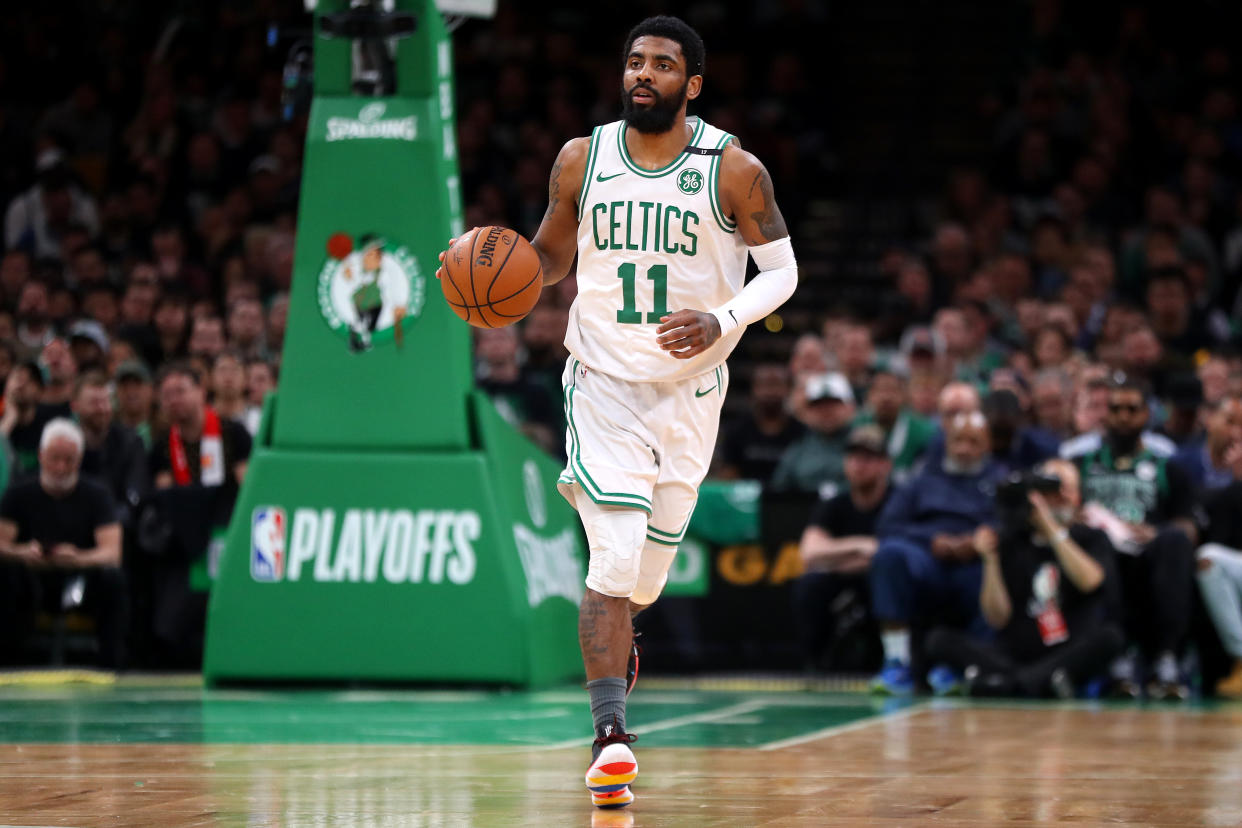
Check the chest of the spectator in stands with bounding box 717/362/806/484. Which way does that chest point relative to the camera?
toward the camera

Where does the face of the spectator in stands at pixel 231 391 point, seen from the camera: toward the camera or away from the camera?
toward the camera

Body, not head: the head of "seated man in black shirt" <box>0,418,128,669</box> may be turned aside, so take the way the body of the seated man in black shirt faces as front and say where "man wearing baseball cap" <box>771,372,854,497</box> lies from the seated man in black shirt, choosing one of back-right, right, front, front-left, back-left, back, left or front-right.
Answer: left

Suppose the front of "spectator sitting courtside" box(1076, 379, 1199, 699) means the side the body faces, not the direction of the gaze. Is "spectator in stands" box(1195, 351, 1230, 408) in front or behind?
behind

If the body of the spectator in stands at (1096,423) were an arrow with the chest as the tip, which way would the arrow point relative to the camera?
toward the camera

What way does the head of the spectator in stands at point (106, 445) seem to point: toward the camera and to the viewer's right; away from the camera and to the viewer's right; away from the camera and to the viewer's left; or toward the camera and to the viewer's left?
toward the camera and to the viewer's right

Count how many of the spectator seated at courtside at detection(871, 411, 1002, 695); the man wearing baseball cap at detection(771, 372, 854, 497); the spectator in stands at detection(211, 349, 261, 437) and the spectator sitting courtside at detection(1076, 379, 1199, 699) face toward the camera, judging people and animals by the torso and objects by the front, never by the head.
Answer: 4

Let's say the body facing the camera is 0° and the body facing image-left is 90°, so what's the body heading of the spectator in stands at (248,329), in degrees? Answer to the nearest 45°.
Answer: approximately 0°

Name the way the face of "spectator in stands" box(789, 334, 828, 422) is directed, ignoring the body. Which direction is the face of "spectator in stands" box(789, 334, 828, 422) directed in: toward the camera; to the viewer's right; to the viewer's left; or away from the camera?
toward the camera

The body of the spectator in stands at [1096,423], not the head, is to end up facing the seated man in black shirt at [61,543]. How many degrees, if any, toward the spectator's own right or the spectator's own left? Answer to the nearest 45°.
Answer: approximately 90° to the spectator's own right

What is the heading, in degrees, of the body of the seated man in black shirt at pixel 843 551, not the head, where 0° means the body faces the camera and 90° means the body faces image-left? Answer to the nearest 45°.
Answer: approximately 0°

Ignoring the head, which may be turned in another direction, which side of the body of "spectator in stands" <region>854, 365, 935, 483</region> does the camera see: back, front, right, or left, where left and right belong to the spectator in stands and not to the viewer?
front

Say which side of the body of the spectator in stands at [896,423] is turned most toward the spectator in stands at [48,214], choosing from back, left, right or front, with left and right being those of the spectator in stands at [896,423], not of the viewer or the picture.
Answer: right

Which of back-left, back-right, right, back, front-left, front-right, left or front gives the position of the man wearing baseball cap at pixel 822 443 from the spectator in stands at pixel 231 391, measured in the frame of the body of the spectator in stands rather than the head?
left

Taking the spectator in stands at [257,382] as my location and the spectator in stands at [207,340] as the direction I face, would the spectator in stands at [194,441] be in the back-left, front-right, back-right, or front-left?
back-left

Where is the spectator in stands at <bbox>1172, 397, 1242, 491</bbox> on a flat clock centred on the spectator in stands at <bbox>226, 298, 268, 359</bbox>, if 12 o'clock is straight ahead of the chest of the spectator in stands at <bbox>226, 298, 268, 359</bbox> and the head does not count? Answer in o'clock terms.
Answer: the spectator in stands at <bbox>1172, 397, 1242, 491</bbox> is roughly at 10 o'clock from the spectator in stands at <bbox>226, 298, 268, 359</bbox>.

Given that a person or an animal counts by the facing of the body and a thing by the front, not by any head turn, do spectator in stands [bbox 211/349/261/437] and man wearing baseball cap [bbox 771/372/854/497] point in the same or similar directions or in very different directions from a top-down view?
same or similar directions

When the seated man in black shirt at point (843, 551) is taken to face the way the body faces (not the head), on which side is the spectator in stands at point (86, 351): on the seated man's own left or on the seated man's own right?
on the seated man's own right
